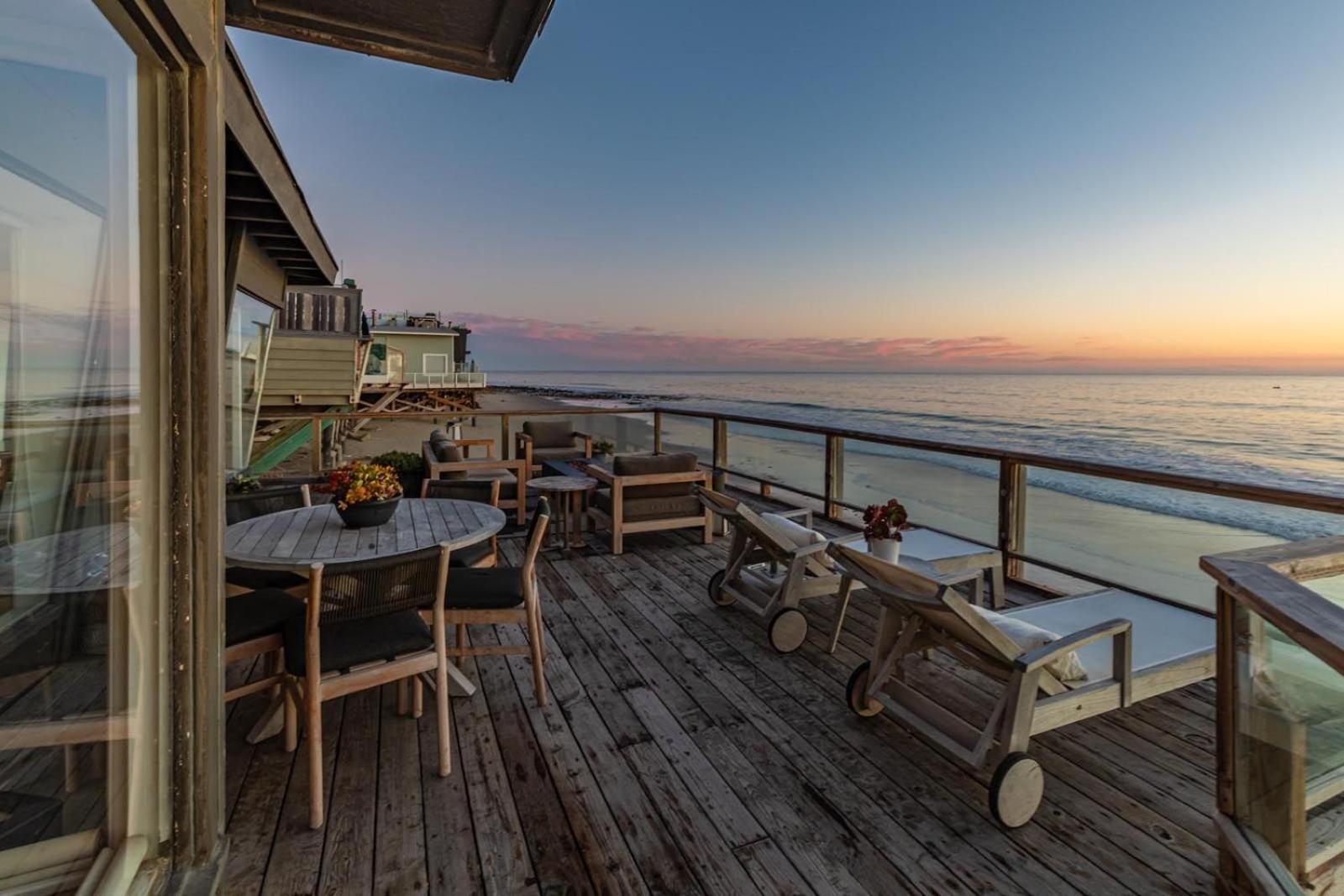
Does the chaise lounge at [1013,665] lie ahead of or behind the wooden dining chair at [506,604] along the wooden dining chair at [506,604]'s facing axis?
behind

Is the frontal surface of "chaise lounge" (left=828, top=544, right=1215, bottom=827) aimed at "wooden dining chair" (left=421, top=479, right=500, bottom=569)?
no

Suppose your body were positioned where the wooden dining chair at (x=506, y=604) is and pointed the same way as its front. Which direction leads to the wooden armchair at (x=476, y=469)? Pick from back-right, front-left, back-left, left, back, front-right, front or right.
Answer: right

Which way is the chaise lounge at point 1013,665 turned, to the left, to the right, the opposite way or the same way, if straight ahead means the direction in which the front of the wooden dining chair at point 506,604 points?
the opposite way

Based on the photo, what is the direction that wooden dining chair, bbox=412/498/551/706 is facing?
to the viewer's left

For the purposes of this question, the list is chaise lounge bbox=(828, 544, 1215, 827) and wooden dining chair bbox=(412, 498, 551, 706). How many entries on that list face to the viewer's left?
1

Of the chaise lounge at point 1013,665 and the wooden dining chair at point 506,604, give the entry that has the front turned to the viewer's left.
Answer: the wooden dining chair

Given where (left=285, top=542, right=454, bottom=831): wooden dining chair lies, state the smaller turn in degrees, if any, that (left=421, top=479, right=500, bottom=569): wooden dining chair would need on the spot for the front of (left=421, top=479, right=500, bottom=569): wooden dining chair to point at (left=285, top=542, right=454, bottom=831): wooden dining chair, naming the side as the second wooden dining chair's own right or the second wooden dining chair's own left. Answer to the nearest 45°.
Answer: approximately 45° to the second wooden dining chair's own left

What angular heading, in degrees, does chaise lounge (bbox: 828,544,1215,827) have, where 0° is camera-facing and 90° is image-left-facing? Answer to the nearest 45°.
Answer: approximately 225°

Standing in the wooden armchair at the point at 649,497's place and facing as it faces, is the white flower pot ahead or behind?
behind

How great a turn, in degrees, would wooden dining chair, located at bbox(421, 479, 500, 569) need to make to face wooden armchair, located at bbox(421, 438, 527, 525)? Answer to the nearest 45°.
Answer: approximately 135° to its right
